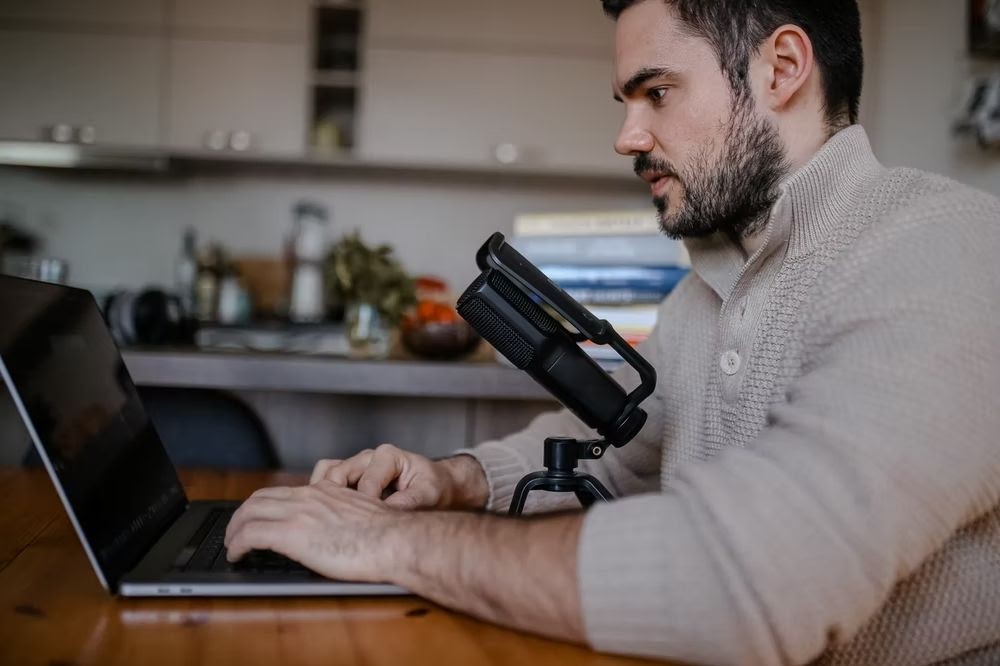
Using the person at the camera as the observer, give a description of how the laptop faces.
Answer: facing to the right of the viewer

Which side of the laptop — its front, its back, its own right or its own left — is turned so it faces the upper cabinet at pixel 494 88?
left

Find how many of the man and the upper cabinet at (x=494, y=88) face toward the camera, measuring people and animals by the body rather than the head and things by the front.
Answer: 1

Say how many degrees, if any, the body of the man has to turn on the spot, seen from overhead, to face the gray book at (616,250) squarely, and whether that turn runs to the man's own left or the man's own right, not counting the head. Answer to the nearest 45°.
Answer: approximately 90° to the man's own right

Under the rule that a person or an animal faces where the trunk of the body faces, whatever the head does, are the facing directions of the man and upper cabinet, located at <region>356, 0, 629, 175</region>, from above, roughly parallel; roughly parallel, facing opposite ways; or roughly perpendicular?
roughly perpendicular

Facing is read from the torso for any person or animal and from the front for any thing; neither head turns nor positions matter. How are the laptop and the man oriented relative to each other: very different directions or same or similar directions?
very different directions

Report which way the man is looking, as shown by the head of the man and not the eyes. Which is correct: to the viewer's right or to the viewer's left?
to the viewer's left

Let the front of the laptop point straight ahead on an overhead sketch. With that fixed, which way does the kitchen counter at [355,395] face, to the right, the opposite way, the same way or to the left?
to the right

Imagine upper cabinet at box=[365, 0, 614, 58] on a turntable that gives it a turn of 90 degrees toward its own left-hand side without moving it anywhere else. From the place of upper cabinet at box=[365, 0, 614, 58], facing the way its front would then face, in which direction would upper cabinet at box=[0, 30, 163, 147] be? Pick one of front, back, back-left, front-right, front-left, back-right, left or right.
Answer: back

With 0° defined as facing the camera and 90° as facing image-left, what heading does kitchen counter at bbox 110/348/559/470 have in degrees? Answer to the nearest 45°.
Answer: approximately 0°

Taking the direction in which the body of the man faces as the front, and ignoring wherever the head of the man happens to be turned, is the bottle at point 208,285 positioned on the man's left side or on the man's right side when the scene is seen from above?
on the man's right side

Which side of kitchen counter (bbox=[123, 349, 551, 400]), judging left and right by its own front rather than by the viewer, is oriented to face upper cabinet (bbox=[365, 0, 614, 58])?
back

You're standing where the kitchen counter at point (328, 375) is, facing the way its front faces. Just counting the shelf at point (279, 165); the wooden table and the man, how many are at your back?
1

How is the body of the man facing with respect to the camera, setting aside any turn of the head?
to the viewer's left

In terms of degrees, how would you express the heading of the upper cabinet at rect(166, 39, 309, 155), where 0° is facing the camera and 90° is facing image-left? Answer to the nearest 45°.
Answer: approximately 0°
